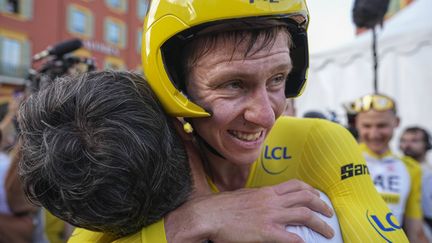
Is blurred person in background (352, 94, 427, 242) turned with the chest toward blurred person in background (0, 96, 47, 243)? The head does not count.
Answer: no

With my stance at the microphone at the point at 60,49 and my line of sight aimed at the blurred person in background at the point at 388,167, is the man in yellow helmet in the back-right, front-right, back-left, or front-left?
front-right

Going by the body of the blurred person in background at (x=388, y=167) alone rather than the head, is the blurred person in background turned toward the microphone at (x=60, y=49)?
no

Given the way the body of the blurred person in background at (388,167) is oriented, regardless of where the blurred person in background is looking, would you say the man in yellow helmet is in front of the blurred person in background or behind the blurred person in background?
in front

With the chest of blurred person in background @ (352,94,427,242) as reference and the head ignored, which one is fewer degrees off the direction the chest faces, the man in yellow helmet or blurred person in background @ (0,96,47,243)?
the man in yellow helmet

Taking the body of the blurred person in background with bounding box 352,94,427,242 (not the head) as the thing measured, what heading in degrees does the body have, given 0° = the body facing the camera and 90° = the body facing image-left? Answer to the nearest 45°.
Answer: approximately 0°

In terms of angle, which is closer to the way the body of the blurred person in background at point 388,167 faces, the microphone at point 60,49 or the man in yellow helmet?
the man in yellow helmet

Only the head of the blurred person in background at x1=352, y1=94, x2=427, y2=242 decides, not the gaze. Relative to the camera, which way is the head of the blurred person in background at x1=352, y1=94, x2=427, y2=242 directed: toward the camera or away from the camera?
toward the camera
